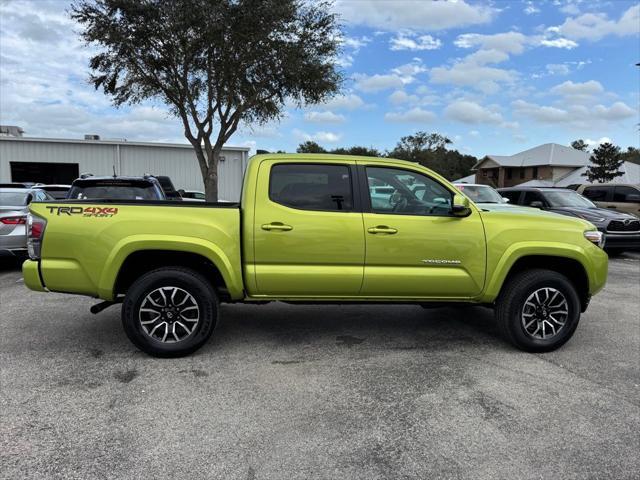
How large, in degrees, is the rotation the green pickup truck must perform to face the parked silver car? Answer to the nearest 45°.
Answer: approximately 135° to its left

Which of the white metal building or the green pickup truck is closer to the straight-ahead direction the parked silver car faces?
the white metal building

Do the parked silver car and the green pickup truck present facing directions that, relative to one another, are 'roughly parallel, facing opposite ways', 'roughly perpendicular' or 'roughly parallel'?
roughly perpendicular

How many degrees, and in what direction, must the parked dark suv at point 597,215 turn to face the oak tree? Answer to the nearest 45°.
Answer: approximately 135° to its right

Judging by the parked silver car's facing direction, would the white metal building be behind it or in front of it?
in front

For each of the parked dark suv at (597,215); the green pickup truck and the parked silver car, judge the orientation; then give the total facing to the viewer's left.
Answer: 0

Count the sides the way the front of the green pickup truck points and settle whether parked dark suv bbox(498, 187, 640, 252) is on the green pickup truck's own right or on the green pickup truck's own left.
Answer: on the green pickup truck's own left

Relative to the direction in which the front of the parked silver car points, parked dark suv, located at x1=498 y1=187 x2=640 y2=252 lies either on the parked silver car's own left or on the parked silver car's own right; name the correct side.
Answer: on the parked silver car's own right

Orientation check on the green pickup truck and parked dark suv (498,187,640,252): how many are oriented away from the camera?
0

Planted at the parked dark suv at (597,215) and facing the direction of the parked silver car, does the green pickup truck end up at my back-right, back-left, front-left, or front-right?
front-left

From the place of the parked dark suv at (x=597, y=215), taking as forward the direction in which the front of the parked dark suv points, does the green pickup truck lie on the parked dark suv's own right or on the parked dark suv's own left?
on the parked dark suv's own right

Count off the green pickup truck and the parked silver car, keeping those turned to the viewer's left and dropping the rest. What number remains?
0

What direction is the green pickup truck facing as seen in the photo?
to the viewer's right

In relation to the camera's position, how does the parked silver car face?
facing away from the viewer and to the right of the viewer
